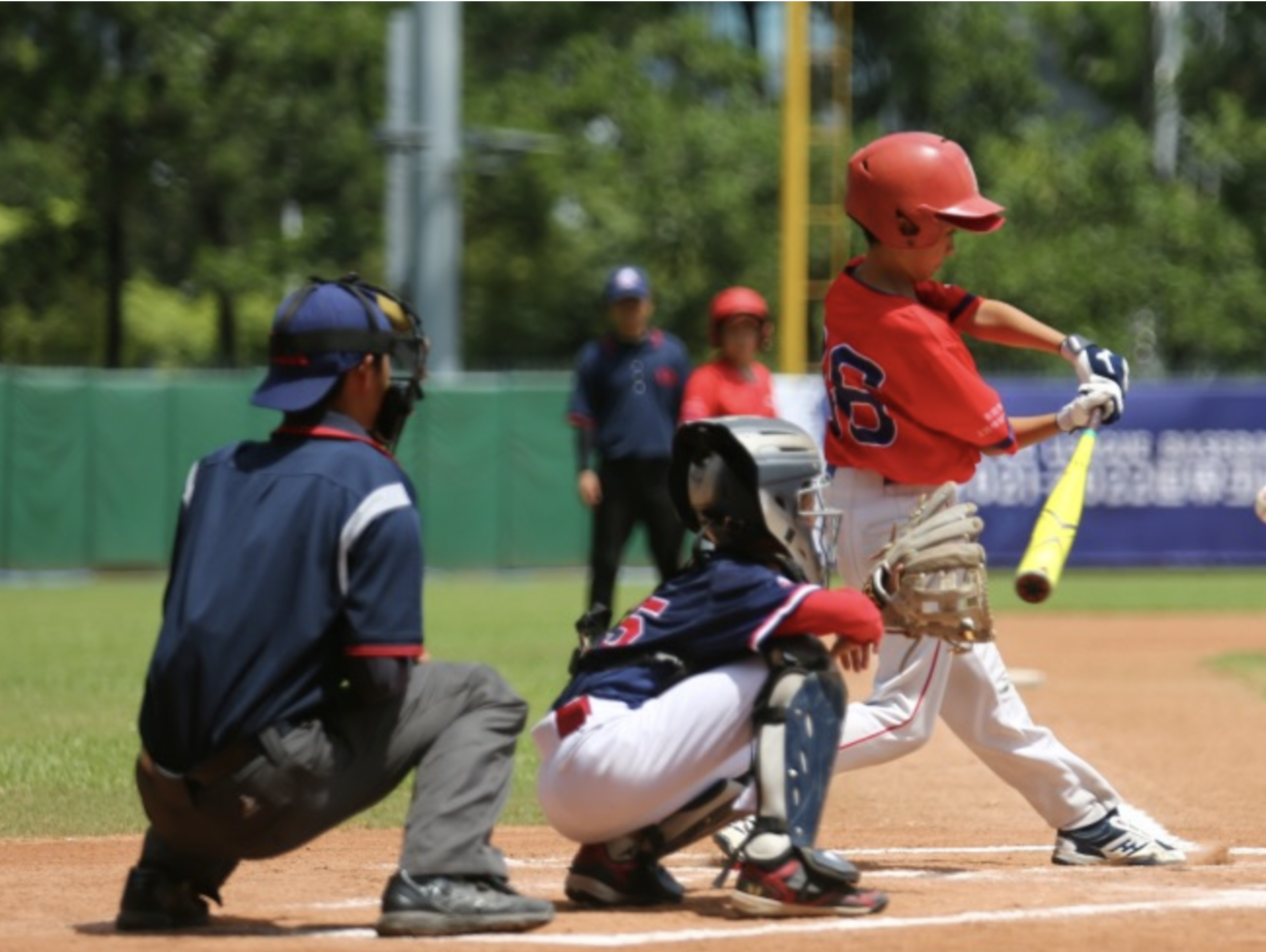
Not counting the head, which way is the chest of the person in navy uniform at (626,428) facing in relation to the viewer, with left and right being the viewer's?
facing the viewer

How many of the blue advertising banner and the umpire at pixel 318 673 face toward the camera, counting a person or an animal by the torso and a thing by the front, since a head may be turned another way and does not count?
1

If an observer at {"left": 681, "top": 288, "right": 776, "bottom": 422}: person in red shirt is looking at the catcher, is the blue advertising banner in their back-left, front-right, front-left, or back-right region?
back-left

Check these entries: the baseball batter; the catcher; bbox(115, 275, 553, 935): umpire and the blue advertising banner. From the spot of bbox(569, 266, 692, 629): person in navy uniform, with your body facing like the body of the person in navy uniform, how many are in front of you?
3

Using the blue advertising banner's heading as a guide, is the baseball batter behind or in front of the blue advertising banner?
in front

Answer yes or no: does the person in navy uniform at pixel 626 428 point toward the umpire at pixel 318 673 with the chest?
yes

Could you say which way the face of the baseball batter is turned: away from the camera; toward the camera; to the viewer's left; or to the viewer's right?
to the viewer's right

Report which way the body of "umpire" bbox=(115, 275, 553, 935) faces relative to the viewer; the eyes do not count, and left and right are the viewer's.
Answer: facing away from the viewer and to the right of the viewer

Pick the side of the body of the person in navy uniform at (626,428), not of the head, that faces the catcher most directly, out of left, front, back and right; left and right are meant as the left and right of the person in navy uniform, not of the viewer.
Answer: front

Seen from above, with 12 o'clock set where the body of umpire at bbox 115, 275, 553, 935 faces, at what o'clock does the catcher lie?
The catcher is roughly at 1 o'clock from the umpire.

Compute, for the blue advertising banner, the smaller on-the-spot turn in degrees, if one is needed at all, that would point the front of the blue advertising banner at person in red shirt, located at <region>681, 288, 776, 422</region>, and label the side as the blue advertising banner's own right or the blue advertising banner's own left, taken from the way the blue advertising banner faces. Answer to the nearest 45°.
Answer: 0° — it already faces them

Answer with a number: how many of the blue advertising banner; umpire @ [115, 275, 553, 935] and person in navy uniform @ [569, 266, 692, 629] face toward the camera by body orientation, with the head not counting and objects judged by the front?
2

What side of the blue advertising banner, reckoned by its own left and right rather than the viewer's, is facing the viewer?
front

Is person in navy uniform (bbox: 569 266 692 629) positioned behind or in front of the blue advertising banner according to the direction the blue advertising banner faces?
in front

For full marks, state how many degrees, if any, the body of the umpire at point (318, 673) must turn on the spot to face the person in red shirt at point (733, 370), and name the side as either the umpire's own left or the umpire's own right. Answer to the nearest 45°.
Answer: approximately 45° to the umpire's own left
